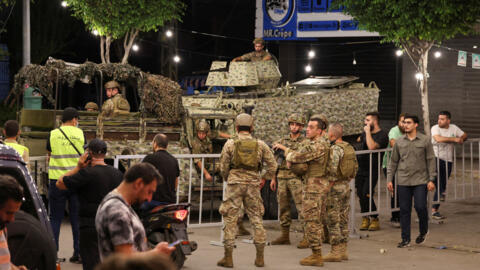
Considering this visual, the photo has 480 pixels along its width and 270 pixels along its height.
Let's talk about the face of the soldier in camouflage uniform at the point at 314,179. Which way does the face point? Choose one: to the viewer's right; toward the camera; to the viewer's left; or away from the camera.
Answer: to the viewer's left

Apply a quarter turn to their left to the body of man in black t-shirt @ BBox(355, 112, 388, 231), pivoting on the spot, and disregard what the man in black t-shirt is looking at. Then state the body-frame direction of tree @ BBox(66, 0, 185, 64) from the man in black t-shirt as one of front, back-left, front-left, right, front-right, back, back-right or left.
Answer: back

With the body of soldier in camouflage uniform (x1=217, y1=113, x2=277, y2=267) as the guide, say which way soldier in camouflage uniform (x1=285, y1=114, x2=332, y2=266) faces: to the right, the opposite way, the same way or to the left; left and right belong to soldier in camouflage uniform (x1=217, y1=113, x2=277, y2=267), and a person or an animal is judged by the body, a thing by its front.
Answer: to the left

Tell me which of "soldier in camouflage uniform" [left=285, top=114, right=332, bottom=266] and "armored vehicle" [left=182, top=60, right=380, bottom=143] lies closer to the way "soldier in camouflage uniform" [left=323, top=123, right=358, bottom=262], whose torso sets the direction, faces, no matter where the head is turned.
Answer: the armored vehicle

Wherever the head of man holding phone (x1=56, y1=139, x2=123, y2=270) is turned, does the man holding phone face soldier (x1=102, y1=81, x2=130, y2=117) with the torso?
yes

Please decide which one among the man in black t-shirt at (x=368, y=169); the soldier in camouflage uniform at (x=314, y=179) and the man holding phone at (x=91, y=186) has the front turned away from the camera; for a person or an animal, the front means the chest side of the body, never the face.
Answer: the man holding phone

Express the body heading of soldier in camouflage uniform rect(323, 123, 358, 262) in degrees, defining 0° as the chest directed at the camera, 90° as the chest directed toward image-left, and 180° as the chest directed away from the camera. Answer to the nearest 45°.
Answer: approximately 135°

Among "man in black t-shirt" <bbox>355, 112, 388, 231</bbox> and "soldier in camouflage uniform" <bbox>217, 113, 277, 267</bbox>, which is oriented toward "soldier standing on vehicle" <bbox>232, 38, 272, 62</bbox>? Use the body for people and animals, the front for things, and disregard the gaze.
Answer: the soldier in camouflage uniform

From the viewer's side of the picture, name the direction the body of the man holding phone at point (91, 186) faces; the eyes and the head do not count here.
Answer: away from the camera

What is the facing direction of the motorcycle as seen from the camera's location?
facing away from the viewer and to the left of the viewer

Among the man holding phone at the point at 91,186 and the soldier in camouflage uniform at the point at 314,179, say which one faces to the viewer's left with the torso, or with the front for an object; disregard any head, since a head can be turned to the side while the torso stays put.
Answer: the soldier in camouflage uniform

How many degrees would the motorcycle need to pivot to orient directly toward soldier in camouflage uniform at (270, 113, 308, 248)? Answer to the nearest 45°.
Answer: approximately 90° to its right

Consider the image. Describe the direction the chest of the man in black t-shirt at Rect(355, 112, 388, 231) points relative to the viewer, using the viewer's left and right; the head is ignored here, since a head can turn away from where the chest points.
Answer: facing the viewer and to the left of the viewer

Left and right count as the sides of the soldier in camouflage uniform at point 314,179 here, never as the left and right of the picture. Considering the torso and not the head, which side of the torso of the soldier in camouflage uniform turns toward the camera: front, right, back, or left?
left

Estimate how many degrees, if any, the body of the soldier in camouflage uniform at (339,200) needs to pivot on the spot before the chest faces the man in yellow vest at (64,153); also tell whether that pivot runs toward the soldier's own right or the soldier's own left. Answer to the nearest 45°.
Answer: approximately 45° to the soldier's own left
